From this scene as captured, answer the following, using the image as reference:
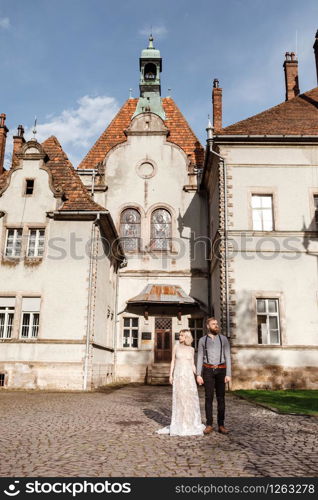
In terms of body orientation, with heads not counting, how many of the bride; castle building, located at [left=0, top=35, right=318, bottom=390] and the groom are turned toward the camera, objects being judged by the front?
3

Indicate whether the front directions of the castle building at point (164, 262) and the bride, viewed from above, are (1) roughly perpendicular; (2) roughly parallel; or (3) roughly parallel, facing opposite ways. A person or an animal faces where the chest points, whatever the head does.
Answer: roughly parallel

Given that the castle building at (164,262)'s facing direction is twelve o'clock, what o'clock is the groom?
The groom is roughly at 12 o'clock from the castle building.

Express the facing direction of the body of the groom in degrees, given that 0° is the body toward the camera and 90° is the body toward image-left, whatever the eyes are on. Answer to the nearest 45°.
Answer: approximately 0°

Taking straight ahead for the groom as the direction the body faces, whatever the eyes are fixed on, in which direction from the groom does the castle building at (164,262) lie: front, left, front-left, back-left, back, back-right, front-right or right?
back

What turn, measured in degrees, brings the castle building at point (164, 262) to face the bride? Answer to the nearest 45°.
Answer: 0° — it already faces them

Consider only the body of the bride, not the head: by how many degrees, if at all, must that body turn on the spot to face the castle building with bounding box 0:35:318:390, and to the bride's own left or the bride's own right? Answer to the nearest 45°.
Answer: approximately 180°

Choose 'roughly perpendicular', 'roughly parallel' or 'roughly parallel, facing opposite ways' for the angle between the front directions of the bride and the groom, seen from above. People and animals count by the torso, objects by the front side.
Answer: roughly parallel

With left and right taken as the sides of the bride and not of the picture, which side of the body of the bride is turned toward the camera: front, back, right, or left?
front

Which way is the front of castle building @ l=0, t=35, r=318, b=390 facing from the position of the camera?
facing the viewer
